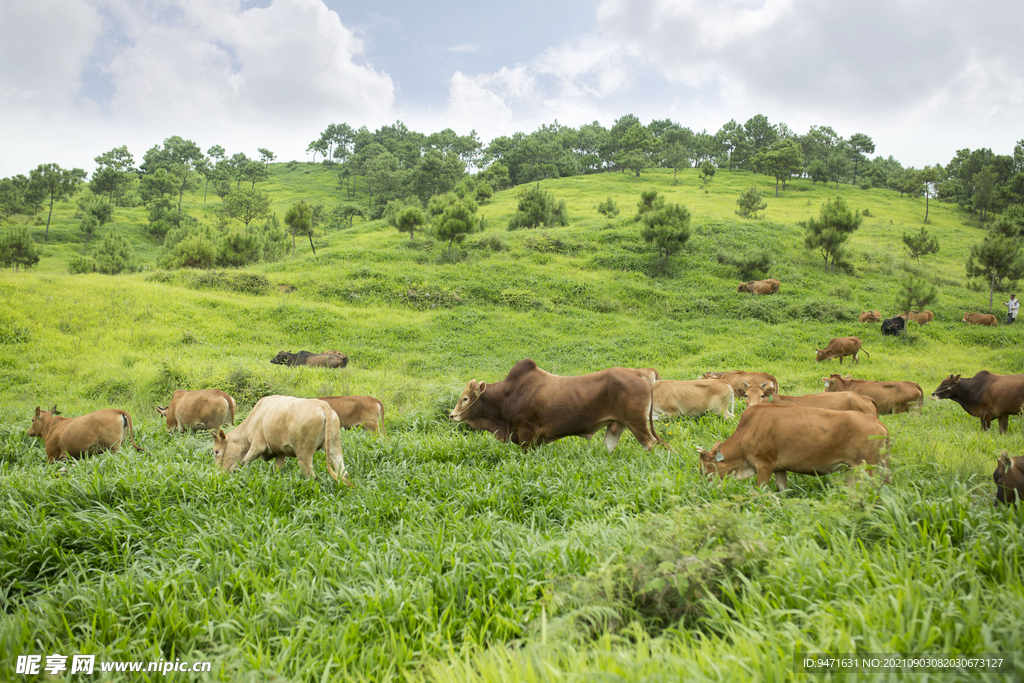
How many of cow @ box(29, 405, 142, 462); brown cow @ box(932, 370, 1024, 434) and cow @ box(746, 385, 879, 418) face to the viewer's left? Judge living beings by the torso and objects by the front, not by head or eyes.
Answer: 3

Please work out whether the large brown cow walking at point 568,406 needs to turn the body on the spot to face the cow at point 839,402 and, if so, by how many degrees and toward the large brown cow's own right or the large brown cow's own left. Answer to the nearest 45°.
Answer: approximately 180°

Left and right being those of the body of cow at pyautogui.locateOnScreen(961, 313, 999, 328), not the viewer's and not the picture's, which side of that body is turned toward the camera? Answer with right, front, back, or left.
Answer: left

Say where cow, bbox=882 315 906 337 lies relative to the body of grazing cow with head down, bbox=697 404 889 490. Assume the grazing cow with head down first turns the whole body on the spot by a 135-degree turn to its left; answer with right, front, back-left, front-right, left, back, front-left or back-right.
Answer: back-left

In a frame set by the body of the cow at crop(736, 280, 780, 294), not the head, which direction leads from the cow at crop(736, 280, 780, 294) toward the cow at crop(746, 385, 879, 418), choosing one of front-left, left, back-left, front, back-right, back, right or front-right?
left

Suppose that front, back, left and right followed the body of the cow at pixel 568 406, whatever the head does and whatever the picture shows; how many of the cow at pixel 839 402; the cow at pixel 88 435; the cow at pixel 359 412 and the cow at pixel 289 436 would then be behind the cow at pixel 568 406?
1

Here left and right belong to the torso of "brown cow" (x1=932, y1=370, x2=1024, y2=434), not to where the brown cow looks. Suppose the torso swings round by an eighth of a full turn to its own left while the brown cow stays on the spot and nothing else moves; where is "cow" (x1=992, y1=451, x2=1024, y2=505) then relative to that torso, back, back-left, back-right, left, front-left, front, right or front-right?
front-left
